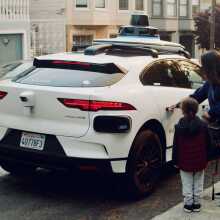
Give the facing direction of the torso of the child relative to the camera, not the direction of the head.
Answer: away from the camera

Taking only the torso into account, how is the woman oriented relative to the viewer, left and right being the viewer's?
facing away from the viewer and to the left of the viewer

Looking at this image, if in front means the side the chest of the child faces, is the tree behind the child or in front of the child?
in front

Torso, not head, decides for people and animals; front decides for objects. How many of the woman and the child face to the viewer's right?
0

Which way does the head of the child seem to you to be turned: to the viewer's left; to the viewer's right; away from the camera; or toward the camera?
away from the camera

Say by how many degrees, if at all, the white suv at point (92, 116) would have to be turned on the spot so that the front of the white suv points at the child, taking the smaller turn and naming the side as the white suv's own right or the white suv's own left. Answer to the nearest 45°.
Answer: approximately 90° to the white suv's own right

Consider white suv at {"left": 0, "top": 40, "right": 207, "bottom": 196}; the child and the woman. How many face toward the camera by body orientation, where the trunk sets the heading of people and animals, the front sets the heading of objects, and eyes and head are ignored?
0

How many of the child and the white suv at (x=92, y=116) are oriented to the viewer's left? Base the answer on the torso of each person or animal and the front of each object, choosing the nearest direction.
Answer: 0

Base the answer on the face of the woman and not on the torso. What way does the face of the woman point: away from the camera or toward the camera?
away from the camera

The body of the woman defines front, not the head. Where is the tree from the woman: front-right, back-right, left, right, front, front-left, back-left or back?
front-right

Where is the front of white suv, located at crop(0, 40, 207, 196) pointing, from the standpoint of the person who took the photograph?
facing away from the viewer and to the right of the viewer

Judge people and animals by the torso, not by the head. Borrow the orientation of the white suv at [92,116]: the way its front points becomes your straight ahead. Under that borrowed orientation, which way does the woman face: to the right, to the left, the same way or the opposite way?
to the left
